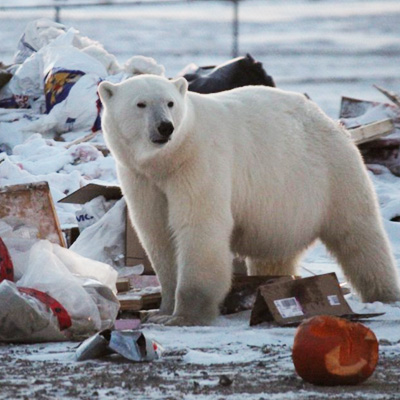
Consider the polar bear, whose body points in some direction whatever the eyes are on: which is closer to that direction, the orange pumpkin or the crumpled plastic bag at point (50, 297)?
the crumpled plastic bag

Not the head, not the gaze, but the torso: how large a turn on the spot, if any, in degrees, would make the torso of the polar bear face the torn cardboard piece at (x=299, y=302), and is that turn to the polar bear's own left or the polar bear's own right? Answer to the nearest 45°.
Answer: approximately 90° to the polar bear's own left

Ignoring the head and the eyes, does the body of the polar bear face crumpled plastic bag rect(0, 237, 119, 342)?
yes

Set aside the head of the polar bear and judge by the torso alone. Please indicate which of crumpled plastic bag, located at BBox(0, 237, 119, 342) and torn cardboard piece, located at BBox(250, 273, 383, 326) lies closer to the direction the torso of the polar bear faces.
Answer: the crumpled plastic bag

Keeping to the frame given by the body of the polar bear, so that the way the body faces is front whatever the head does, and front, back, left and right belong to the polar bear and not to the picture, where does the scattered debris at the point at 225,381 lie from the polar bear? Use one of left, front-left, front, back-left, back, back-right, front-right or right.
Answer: front-left

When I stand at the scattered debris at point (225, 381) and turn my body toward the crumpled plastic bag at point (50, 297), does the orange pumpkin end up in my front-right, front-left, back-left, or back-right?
back-right

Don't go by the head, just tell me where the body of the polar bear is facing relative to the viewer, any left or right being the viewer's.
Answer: facing the viewer and to the left of the viewer

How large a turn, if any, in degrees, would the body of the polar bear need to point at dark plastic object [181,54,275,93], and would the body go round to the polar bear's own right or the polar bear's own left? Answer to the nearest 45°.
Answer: approximately 135° to the polar bear's own right
